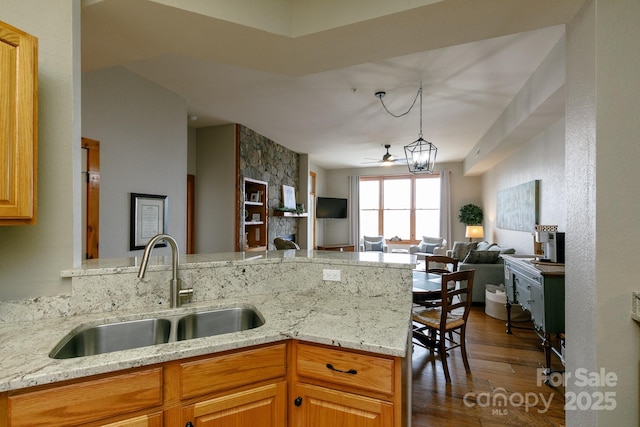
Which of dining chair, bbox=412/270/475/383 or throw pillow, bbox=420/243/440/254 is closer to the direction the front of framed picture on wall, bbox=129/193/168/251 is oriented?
the dining chair

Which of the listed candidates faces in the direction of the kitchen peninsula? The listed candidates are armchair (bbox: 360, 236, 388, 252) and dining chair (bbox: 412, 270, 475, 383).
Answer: the armchair

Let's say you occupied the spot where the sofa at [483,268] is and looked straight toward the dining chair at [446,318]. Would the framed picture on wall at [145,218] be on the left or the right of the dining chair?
right

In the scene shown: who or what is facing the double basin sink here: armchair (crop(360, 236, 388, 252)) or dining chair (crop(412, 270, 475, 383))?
the armchair

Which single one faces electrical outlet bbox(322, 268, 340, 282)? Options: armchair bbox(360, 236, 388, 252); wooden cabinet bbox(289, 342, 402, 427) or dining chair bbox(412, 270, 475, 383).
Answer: the armchair

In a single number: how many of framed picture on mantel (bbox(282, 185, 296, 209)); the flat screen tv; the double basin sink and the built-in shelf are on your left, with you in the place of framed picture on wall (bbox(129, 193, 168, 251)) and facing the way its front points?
3

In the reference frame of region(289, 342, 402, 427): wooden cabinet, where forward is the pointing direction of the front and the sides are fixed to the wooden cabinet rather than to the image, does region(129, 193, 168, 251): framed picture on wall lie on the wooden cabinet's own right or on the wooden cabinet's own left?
on the wooden cabinet's own right

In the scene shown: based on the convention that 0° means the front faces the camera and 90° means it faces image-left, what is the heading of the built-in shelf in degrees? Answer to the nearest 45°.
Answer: approximately 315°

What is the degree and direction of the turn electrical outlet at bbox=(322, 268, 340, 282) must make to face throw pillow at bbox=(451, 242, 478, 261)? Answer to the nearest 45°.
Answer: approximately 135° to its left

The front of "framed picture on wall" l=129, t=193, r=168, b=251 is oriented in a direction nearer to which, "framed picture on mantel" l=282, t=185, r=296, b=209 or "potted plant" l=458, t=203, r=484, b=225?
the potted plant

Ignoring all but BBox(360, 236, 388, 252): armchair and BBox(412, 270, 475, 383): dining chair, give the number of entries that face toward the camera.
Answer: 1

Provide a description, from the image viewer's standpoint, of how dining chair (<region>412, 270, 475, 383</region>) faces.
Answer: facing away from the viewer and to the left of the viewer

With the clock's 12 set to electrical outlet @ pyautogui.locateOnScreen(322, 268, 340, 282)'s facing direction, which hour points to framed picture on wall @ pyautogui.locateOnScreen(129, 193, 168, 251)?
The framed picture on wall is roughly at 4 o'clock from the electrical outlet.
